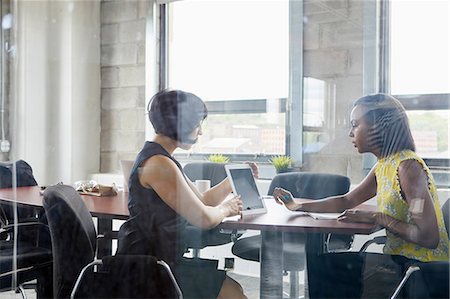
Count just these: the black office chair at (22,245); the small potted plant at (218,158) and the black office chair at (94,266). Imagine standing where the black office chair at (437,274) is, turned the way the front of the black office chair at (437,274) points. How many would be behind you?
0

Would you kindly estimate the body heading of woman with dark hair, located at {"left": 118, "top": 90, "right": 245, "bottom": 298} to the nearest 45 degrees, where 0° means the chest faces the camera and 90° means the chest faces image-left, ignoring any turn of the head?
approximately 270°

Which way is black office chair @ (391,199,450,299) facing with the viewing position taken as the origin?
facing to the left of the viewer

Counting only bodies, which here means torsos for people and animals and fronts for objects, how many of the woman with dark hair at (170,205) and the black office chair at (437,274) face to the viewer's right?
1

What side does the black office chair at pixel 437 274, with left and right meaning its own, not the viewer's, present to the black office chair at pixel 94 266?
front

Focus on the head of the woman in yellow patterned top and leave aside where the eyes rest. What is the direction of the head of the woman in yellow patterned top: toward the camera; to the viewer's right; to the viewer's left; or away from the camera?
to the viewer's left

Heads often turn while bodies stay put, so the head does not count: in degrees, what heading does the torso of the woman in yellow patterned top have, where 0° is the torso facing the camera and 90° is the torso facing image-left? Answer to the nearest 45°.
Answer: approximately 90°

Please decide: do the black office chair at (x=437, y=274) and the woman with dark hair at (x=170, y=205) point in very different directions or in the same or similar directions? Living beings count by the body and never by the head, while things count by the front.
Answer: very different directions

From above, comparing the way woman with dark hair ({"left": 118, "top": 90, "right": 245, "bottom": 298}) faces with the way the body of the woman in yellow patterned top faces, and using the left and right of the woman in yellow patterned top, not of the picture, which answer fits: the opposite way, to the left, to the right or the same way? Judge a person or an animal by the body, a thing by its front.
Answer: the opposite way

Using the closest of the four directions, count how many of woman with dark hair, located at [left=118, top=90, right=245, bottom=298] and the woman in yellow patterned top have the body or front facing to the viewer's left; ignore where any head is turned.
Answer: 1
